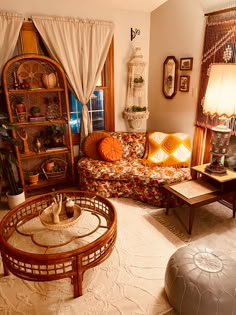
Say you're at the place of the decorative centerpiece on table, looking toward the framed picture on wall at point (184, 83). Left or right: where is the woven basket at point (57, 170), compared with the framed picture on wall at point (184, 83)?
left

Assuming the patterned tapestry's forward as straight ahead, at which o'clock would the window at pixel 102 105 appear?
The window is roughly at 2 o'clock from the patterned tapestry.

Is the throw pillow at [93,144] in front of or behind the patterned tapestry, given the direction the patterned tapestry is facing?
in front

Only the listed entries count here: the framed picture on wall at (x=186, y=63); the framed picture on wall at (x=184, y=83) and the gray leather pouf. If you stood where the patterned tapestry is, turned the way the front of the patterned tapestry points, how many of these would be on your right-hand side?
2

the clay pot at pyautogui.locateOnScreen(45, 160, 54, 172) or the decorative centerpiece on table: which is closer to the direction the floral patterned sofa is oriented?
the decorative centerpiece on table

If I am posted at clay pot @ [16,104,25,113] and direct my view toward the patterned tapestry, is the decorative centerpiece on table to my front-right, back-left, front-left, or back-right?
front-right

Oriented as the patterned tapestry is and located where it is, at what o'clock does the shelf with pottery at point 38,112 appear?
The shelf with pottery is roughly at 1 o'clock from the patterned tapestry.

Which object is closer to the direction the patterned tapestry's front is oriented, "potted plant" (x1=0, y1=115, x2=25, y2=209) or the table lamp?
the potted plant

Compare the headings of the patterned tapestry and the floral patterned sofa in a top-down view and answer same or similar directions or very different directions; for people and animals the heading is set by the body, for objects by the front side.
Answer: same or similar directions

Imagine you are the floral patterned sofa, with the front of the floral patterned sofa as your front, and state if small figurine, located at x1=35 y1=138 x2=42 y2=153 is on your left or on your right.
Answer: on your right

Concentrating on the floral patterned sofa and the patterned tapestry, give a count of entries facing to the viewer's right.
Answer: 0

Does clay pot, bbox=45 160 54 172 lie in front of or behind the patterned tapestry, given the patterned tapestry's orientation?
in front

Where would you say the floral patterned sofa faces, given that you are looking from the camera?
facing the viewer and to the left of the viewer
